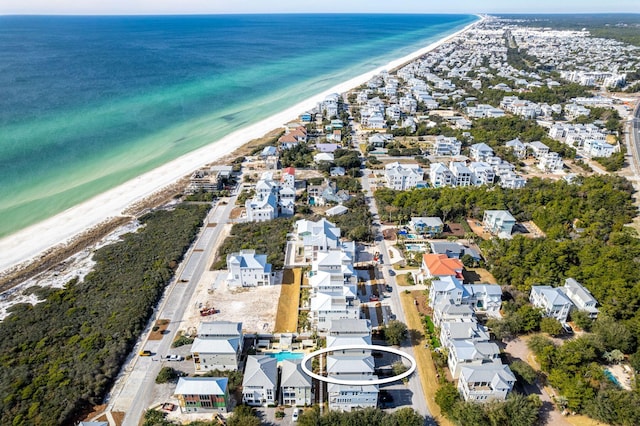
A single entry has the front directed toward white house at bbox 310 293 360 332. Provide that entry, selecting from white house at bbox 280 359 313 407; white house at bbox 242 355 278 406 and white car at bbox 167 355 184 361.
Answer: the white car

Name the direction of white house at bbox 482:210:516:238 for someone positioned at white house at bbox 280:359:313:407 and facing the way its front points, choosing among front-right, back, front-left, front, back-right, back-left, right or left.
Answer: back-left

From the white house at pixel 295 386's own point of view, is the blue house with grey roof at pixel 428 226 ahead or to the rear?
to the rear

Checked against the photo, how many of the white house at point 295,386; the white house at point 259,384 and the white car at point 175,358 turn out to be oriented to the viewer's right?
1

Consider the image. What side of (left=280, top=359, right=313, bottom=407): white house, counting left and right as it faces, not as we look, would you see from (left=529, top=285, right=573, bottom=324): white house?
left

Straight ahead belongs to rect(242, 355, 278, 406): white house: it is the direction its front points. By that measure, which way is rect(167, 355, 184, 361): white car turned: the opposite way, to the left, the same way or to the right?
to the left

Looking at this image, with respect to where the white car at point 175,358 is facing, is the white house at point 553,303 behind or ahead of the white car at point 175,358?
ahead

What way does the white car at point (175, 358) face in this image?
to the viewer's right

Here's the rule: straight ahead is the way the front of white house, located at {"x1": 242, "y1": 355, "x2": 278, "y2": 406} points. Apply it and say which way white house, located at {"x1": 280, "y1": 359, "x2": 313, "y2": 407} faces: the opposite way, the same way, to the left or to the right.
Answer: the same way

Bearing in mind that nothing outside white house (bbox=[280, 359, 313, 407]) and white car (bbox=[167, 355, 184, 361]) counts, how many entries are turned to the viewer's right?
1

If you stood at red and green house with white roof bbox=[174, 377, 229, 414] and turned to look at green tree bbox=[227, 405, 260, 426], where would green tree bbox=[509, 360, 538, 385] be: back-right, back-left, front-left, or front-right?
front-left

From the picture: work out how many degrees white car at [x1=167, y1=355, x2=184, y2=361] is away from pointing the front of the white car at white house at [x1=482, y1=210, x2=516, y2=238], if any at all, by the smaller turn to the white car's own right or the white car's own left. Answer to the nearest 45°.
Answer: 0° — it already faces it

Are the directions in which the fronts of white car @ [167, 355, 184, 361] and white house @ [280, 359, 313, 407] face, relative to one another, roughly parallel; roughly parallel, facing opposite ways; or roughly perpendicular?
roughly perpendicular

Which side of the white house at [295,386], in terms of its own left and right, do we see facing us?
front

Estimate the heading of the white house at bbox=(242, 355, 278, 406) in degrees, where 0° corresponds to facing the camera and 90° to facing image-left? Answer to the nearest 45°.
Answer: approximately 0°
